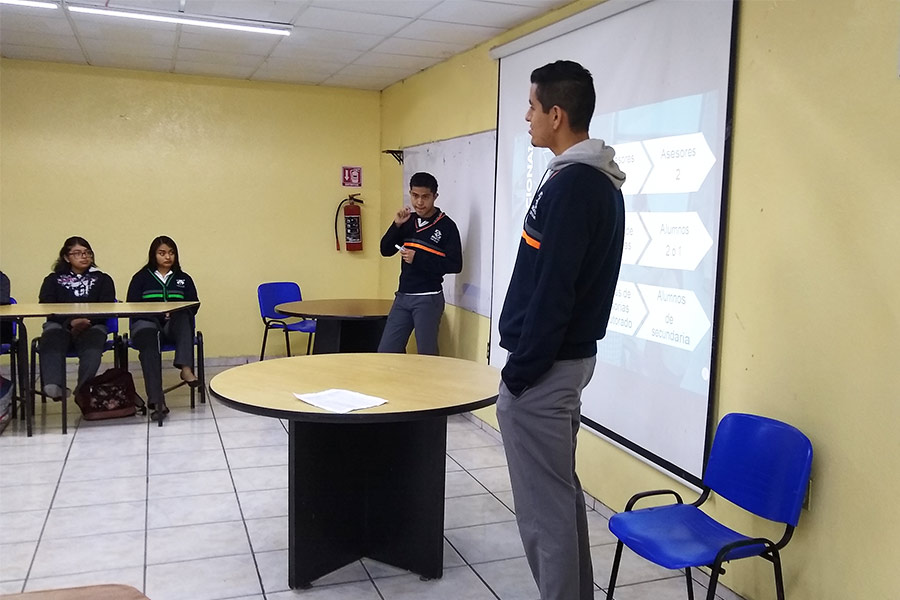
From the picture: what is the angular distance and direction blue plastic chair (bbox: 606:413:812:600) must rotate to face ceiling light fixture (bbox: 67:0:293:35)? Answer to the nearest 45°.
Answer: approximately 45° to its right

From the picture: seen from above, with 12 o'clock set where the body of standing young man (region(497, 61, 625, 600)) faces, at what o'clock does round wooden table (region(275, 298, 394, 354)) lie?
The round wooden table is roughly at 2 o'clock from the standing young man.

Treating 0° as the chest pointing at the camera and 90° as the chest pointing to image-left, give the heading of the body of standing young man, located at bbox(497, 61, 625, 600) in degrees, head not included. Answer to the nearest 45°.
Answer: approximately 90°

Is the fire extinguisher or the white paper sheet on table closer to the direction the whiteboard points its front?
the white paper sheet on table

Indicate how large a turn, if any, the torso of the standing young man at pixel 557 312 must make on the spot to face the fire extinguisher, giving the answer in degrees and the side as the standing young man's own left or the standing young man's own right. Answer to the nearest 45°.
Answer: approximately 45° to the standing young man's own right
